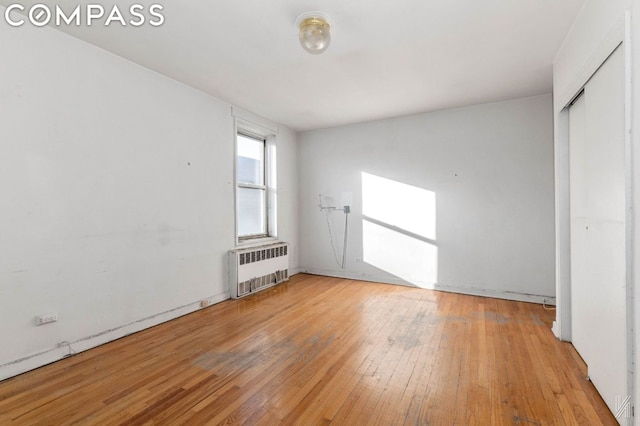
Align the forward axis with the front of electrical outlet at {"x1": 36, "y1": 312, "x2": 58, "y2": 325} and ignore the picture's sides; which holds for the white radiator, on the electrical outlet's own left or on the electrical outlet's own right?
on the electrical outlet's own left

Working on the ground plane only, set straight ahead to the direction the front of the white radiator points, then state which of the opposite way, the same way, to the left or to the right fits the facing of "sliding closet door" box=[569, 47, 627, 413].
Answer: the opposite way

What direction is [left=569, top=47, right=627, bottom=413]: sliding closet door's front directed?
to the viewer's left

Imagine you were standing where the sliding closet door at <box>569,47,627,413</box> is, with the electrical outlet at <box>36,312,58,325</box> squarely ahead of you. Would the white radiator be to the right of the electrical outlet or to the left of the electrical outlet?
right

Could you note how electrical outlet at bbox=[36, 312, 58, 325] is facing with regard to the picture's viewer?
facing the viewer and to the right of the viewer

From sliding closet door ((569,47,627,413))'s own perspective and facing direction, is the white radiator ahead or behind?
ahead

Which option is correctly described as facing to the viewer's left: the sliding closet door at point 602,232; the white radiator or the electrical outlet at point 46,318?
the sliding closet door

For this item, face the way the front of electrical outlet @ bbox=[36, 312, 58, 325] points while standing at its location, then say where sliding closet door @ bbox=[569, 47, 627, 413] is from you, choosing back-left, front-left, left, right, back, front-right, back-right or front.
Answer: front

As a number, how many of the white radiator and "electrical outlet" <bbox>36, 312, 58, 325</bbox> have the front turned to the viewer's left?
0

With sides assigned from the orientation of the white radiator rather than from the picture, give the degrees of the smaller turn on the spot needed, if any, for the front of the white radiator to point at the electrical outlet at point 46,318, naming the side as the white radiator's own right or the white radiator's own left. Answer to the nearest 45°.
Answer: approximately 90° to the white radiator's own right

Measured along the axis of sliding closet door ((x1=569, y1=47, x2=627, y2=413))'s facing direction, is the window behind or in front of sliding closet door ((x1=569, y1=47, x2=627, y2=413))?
in front

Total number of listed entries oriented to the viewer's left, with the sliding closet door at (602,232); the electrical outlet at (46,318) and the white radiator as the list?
1
